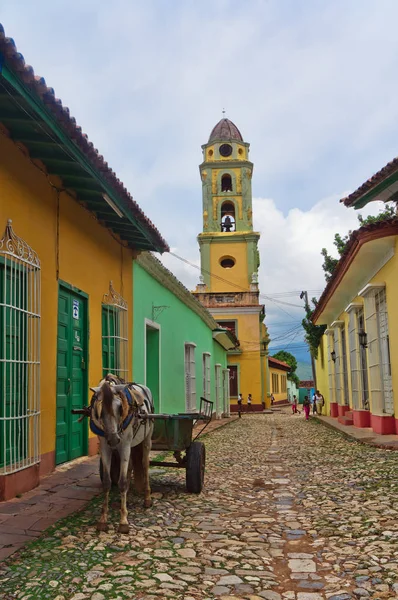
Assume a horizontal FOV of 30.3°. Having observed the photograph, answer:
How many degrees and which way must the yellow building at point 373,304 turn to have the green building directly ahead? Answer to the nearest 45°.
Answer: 0° — it already faces it

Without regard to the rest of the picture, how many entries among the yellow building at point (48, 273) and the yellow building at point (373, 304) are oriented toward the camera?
0

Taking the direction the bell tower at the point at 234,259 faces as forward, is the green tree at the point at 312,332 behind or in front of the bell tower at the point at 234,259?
in front

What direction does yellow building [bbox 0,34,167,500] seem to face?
to the viewer's right

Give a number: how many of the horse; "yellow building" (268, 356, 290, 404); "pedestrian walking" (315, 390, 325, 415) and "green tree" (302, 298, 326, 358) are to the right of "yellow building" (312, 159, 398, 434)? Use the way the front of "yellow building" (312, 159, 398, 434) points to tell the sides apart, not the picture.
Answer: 3

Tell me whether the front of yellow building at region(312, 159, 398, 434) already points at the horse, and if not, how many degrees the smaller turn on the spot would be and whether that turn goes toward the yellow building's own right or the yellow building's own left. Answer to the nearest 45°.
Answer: approximately 90° to the yellow building's own left

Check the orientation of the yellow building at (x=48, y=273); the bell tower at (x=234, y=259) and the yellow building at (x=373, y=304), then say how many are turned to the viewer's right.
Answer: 1

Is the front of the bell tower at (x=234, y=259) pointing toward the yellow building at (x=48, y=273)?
yes

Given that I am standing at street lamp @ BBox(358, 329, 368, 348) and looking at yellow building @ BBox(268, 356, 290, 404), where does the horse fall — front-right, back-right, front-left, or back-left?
back-left

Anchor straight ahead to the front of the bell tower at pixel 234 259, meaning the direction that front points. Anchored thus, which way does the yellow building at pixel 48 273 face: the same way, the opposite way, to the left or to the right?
to the left

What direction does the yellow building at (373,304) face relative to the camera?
to the viewer's left

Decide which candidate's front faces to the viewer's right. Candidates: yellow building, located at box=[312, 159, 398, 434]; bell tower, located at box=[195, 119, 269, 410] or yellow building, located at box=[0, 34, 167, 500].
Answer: yellow building, located at box=[0, 34, 167, 500]

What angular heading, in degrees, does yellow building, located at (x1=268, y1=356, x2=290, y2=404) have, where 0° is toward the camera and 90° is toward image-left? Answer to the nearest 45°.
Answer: approximately 315°

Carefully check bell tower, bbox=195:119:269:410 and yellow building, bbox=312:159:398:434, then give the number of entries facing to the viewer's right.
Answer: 0

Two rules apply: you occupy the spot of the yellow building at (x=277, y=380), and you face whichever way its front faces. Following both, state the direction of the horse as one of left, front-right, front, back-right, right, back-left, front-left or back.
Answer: front-right
